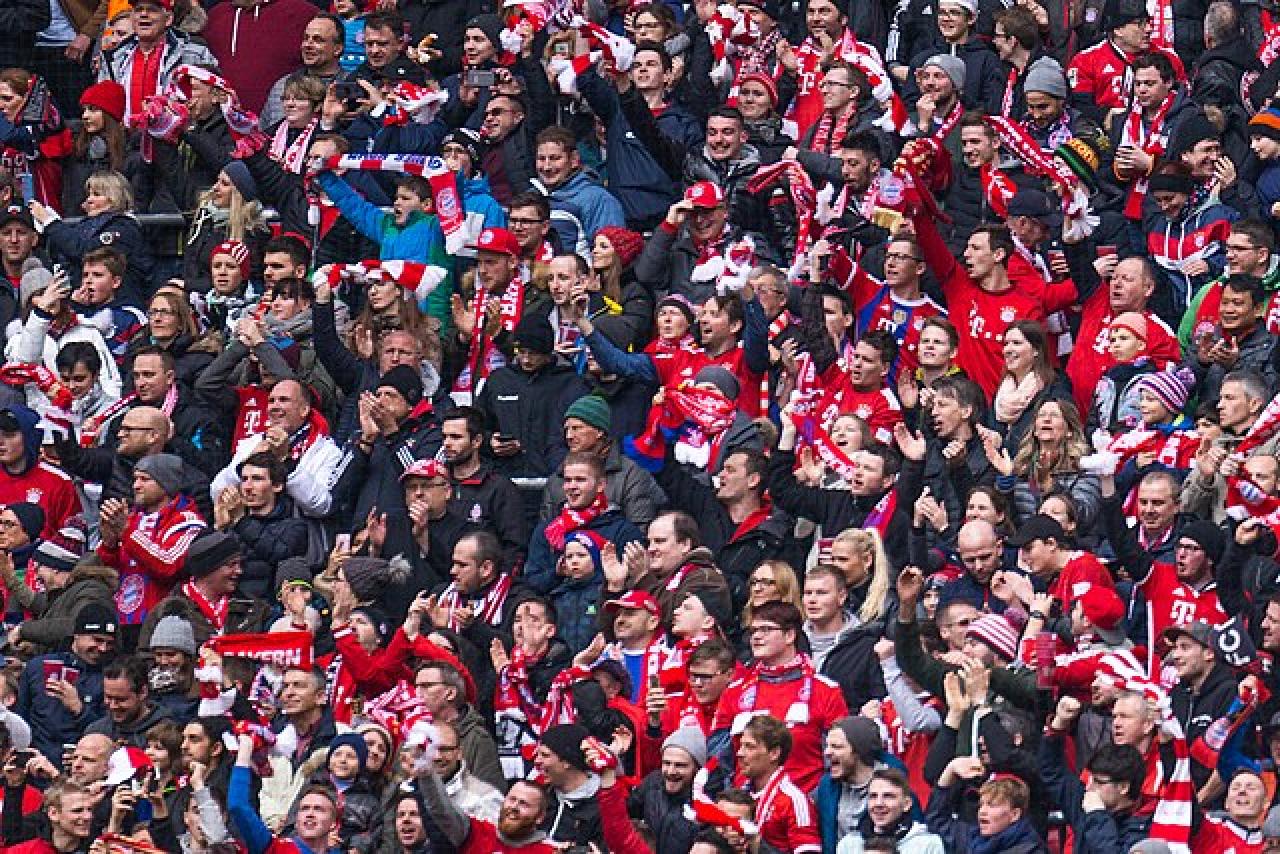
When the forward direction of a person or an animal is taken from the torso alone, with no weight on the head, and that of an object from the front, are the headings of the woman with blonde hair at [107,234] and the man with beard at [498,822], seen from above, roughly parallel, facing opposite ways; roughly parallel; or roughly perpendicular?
roughly parallel

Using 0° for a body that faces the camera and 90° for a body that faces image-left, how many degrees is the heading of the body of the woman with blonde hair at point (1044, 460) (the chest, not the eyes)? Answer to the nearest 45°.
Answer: approximately 45°

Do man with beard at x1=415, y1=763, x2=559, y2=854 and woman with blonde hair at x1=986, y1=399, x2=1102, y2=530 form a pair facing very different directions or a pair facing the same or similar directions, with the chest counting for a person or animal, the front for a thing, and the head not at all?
same or similar directions

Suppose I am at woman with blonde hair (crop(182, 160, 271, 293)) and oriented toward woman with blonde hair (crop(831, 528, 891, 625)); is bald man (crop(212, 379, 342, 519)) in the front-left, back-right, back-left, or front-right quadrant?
front-right

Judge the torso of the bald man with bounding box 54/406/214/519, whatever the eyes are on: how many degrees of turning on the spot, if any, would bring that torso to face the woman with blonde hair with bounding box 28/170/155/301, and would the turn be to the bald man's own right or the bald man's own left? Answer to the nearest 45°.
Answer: approximately 135° to the bald man's own right

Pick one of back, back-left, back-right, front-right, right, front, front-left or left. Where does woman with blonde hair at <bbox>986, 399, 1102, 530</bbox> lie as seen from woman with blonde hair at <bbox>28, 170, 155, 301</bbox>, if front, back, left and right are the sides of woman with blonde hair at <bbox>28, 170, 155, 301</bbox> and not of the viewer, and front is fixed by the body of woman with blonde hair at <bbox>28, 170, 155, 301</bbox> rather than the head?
left

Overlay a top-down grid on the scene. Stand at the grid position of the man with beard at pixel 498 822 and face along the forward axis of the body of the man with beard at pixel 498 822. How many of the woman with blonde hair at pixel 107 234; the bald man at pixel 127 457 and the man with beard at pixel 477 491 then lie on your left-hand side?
0

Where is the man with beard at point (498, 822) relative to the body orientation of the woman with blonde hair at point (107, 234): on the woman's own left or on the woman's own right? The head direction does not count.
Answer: on the woman's own left

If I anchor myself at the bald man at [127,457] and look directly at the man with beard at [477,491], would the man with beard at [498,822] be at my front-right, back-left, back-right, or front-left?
front-right

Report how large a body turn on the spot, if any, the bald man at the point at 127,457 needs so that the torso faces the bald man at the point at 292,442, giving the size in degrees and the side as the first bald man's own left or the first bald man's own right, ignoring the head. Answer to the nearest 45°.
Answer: approximately 135° to the first bald man's own left

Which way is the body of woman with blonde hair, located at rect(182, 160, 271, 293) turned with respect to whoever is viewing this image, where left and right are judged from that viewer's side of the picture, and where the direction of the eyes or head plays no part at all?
facing the viewer and to the left of the viewer

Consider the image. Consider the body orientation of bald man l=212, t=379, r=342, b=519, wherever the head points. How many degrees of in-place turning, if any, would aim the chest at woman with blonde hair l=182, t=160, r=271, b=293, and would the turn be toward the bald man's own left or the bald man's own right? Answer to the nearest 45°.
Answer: approximately 135° to the bald man's own right

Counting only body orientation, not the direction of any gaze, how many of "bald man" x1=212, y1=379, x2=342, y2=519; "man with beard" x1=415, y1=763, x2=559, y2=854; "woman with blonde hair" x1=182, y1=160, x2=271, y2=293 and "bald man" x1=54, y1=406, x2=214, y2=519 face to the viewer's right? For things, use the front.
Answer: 0

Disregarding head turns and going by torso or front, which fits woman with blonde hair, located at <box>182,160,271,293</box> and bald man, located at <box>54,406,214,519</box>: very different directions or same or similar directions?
same or similar directions
